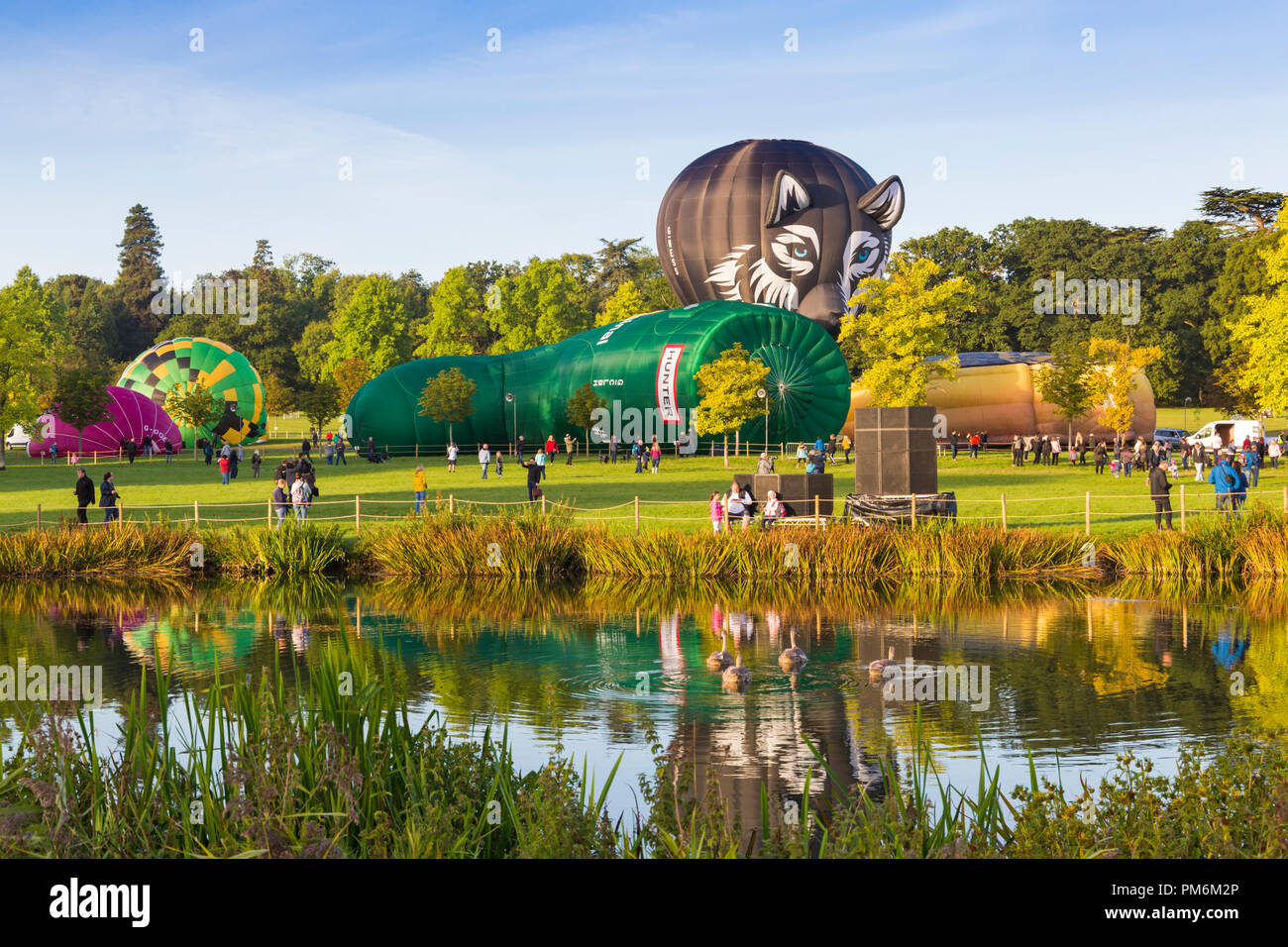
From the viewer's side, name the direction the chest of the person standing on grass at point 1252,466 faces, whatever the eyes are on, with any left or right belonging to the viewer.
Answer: facing away from the viewer

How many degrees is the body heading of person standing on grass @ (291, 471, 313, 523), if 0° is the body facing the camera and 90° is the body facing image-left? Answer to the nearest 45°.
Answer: approximately 180°

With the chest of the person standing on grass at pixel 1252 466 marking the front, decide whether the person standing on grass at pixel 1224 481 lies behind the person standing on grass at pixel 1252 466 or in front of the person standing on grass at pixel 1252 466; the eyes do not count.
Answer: behind

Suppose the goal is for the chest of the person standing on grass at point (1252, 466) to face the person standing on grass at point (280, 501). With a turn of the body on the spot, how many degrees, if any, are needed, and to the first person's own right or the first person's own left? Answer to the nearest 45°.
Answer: approximately 135° to the first person's own left

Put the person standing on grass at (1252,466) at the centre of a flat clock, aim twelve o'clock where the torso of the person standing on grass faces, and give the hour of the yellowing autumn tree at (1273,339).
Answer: The yellowing autumn tree is roughly at 12 o'clock from the person standing on grass.

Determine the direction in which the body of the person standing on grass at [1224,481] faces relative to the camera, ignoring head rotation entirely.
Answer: away from the camera

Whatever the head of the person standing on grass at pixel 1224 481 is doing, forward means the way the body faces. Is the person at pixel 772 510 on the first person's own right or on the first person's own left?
on the first person's own left

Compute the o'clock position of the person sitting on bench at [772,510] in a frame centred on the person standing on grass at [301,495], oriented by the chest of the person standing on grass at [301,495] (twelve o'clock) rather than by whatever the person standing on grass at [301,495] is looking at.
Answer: the person sitting on bench at [772,510] is roughly at 4 o'clock from the person standing on grass at [301,495].
